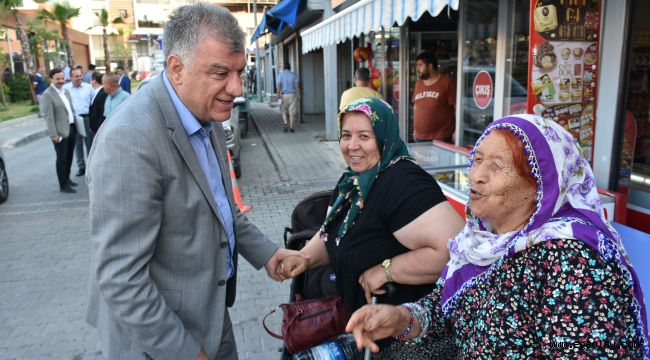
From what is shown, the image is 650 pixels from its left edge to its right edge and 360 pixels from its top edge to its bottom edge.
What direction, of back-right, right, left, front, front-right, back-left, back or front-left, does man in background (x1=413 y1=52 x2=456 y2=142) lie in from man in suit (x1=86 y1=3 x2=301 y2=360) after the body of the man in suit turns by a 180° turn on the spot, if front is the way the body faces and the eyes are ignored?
right

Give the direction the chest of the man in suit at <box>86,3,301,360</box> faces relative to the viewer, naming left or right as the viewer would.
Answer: facing the viewer and to the right of the viewer

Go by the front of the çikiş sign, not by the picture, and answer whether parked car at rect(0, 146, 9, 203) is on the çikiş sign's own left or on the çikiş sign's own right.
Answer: on the çikiş sign's own right

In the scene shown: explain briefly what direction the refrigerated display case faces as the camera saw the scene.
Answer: facing the viewer and to the left of the viewer

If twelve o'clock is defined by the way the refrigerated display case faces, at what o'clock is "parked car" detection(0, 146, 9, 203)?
The parked car is roughly at 2 o'clock from the refrigerated display case.

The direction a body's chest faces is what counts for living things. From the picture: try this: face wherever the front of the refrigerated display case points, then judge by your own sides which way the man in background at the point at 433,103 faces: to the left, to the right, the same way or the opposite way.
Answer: the same way

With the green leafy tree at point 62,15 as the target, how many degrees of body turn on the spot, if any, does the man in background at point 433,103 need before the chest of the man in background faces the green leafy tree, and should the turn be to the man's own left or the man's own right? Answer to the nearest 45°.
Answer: approximately 90° to the man's own right

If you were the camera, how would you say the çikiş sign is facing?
facing the viewer

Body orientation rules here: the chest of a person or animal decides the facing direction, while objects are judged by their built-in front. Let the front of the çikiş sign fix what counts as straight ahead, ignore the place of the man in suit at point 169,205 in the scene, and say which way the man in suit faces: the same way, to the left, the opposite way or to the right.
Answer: to the left

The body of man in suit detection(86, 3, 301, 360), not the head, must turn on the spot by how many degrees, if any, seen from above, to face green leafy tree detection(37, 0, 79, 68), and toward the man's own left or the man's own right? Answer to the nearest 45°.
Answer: approximately 135° to the man's own left

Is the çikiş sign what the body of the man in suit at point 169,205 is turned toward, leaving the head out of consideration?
no

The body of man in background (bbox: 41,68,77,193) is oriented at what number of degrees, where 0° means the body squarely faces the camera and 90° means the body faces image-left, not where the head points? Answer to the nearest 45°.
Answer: approximately 315°

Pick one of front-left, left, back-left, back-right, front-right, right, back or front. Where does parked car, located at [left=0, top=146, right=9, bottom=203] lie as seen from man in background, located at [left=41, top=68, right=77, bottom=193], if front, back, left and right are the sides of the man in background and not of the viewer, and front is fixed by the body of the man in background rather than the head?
back-right
